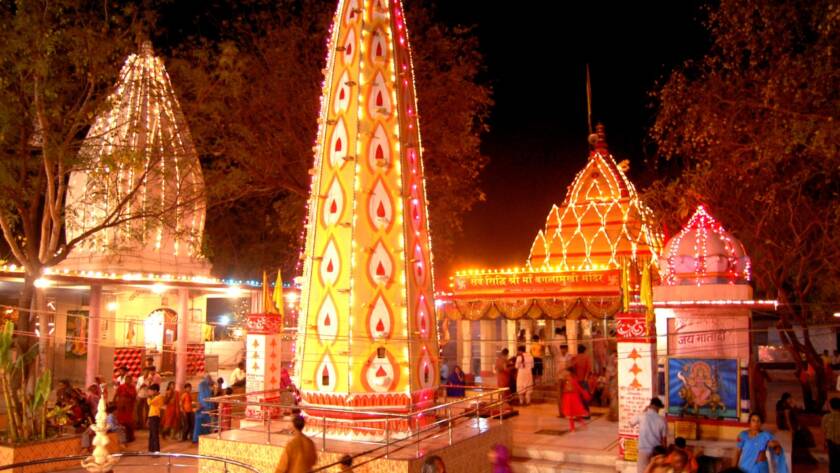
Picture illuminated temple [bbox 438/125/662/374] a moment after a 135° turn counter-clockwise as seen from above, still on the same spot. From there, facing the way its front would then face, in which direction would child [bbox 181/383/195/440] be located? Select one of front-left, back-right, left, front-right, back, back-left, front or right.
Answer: back

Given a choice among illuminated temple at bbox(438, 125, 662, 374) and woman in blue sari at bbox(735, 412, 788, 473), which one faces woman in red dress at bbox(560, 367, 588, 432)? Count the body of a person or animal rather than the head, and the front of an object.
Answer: the illuminated temple

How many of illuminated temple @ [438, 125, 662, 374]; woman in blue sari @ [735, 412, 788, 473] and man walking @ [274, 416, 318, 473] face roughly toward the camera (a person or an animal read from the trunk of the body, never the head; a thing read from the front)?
2

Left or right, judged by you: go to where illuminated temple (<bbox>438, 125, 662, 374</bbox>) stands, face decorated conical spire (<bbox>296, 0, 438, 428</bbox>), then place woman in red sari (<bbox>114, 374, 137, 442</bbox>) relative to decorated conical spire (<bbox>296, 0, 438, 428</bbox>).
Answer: right

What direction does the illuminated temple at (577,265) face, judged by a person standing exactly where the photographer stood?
facing the viewer

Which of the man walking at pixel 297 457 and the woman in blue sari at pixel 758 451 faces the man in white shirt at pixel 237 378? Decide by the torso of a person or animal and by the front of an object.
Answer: the man walking

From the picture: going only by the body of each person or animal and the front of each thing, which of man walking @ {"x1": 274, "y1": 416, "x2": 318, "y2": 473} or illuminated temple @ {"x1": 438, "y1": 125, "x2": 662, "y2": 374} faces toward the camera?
the illuminated temple

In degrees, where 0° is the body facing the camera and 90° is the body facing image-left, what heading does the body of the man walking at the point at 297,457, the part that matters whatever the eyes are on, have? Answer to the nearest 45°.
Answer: approximately 180°

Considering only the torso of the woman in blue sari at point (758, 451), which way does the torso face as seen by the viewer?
toward the camera

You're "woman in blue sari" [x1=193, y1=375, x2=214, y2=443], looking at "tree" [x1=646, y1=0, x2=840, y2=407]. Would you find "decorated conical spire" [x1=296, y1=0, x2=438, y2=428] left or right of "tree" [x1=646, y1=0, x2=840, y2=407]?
right

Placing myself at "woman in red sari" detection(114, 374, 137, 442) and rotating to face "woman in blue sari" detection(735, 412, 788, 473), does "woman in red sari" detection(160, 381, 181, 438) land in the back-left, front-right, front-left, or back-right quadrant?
front-left
